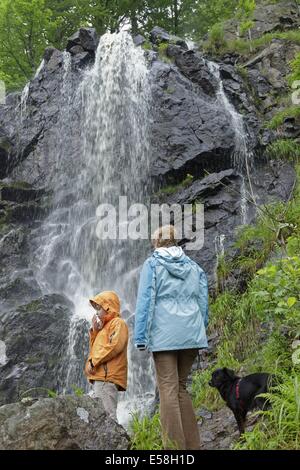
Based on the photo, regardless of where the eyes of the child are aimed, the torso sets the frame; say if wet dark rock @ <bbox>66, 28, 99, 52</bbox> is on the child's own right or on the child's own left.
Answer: on the child's own right

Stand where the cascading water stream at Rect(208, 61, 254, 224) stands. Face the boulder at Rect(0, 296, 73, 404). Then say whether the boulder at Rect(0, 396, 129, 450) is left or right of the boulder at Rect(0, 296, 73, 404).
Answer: left

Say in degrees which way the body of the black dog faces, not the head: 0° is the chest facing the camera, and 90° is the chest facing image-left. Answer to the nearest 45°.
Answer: approximately 90°

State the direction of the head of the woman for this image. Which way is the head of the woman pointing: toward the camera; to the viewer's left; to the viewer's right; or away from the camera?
away from the camera

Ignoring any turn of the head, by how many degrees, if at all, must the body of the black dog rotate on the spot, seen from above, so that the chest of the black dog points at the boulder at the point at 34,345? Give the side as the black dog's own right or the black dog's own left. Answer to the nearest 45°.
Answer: approximately 45° to the black dog's own right

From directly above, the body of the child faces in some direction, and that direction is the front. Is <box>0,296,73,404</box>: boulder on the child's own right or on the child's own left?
on the child's own right

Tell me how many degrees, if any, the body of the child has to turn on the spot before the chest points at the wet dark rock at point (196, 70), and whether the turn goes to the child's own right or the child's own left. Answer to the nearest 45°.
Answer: approximately 90° to the child's own right

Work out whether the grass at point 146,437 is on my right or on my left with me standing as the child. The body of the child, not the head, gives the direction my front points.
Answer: on my left

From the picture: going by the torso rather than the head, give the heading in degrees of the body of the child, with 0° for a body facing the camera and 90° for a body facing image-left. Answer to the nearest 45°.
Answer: approximately 90°
